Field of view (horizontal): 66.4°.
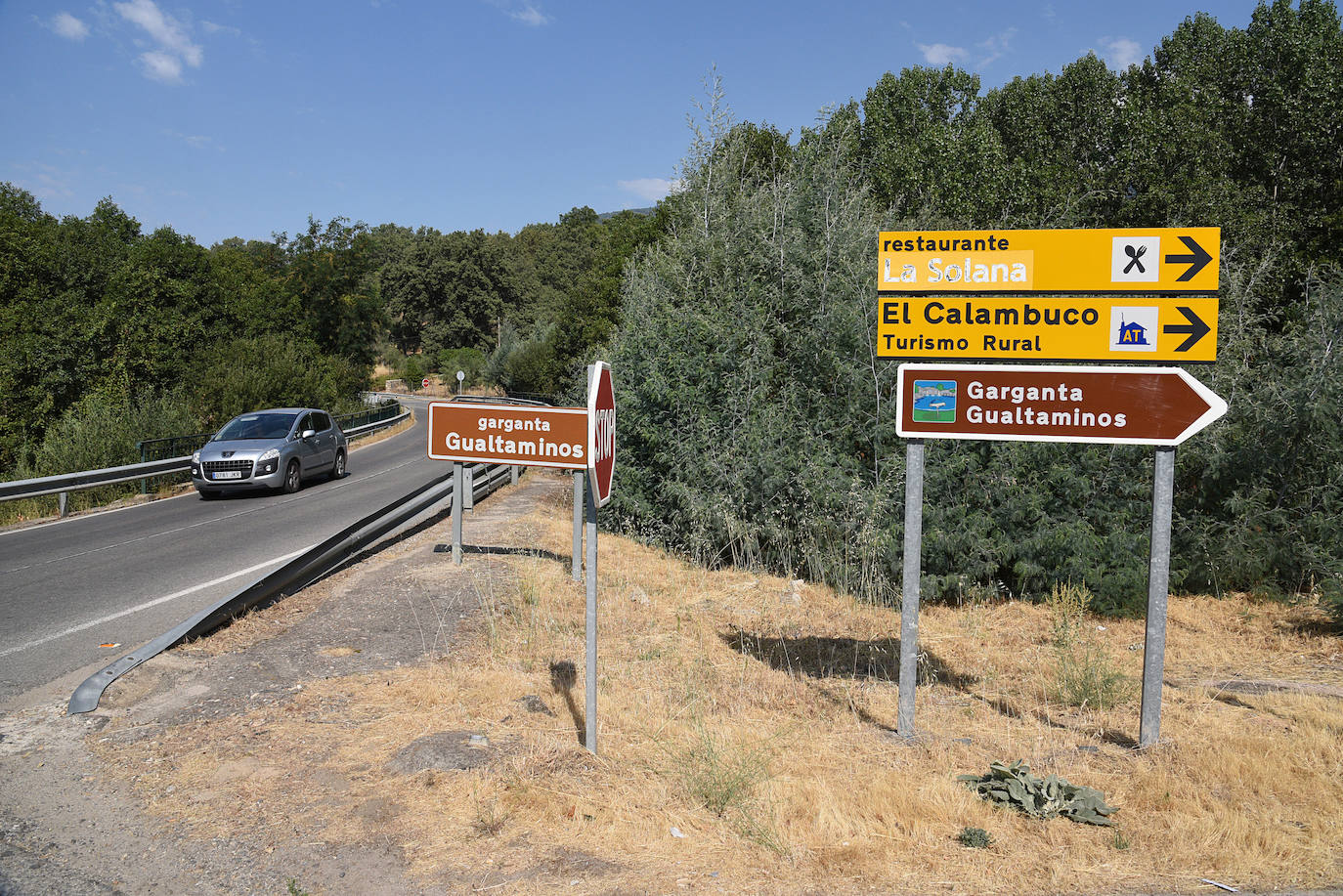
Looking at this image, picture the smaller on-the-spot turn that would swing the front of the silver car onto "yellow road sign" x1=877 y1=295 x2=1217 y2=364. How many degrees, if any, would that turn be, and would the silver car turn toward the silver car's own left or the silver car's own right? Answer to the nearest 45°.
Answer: approximately 45° to the silver car's own left

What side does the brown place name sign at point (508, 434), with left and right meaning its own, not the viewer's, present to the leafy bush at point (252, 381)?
back

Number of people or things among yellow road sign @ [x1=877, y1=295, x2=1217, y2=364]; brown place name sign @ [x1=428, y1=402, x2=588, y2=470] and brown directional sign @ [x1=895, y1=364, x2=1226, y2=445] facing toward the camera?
3

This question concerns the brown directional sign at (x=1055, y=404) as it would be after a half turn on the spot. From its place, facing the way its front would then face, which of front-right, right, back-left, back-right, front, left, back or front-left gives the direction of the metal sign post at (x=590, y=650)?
back-left

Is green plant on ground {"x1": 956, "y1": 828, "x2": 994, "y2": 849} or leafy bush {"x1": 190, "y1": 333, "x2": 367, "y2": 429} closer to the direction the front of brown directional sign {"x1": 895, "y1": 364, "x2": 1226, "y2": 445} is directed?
the green plant on ground

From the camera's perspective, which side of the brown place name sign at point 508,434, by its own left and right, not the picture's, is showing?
front

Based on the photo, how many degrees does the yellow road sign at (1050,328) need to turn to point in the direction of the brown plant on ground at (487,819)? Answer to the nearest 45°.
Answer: approximately 45° to its right

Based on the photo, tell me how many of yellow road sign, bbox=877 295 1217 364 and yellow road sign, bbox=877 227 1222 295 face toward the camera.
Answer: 2

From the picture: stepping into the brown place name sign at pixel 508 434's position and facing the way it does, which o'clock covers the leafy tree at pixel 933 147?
The leafy tree is roughly at 7 o'clock from the brown place name sign.

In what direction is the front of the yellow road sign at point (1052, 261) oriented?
toward the camera

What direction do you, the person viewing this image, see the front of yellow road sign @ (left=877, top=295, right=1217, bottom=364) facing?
facing the viewer

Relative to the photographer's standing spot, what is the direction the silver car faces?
facing the viewer and to the left of the viewer
